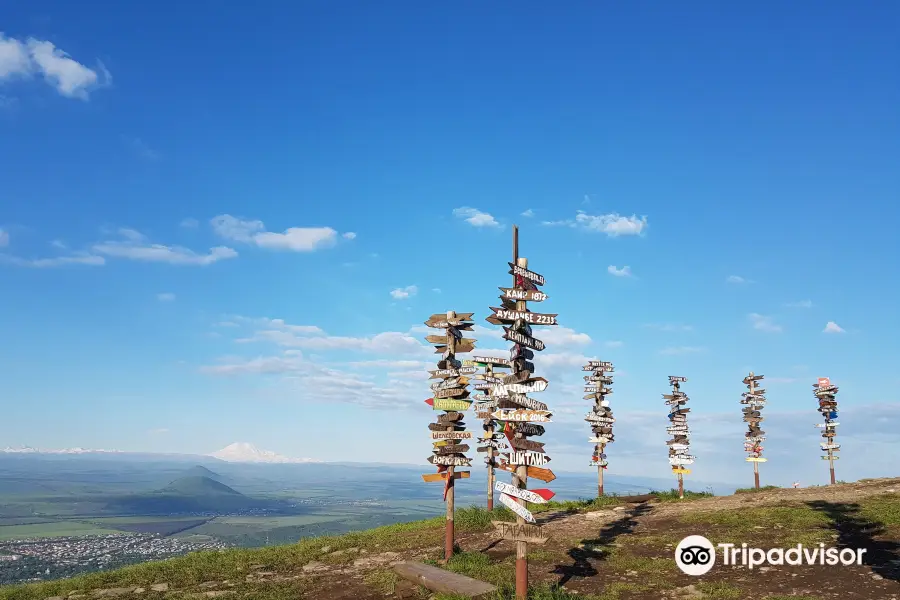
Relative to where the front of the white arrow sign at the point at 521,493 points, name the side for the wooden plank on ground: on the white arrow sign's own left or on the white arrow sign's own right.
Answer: on the white arrow sign's own right

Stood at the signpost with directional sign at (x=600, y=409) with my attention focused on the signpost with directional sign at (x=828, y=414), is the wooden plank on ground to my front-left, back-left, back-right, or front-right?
back-right
